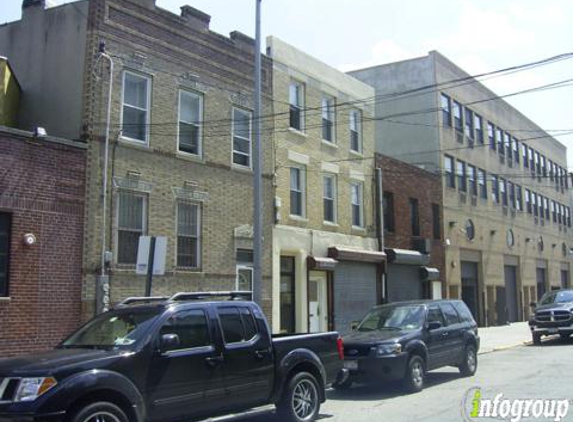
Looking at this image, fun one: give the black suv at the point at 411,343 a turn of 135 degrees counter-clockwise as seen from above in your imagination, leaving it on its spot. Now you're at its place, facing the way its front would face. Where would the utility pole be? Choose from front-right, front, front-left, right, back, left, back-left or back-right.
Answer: back

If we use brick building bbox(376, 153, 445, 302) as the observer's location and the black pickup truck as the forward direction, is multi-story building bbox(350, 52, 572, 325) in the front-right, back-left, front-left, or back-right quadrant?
back-left

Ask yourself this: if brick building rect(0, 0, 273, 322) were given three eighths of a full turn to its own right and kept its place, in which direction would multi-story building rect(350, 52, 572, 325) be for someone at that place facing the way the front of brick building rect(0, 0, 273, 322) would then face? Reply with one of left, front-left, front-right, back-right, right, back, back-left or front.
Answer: back-right

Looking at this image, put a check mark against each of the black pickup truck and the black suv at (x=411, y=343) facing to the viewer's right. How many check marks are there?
0

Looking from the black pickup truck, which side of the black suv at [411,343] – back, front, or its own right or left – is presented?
front

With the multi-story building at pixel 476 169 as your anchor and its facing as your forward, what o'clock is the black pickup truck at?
The black pickup truck is roughly at 2 o'clock from the multi-story building.

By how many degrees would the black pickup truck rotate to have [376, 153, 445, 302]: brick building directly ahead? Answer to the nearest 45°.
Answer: approximately 180°

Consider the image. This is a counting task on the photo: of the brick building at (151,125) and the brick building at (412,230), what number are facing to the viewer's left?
0

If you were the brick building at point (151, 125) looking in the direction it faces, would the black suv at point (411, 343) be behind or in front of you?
in front

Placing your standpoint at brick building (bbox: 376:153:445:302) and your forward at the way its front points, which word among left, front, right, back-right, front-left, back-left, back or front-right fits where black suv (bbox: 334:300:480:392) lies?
front-right

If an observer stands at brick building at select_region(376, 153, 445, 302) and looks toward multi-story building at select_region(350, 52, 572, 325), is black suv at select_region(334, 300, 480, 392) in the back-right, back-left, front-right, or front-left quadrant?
back-right

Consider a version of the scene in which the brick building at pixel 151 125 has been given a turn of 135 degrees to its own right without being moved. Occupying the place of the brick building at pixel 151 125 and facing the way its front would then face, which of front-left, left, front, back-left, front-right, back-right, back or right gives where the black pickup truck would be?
left

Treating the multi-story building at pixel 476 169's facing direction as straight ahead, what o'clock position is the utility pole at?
The utility pole is roughly at 2 o'clock from the multi-story building.

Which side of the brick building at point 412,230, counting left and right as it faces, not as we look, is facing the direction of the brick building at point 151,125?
right

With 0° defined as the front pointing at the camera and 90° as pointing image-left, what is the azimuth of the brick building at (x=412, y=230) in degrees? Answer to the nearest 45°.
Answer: approximately 315°

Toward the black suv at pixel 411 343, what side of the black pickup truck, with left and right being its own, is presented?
back

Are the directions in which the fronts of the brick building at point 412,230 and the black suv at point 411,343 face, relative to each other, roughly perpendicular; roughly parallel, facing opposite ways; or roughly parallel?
roughly perpendicular

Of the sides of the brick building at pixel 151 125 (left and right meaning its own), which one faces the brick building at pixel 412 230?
left

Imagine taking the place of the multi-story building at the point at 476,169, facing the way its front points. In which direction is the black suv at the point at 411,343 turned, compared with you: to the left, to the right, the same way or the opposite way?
to the right
